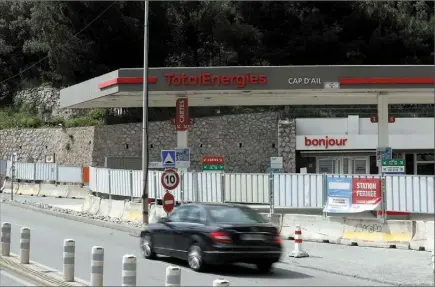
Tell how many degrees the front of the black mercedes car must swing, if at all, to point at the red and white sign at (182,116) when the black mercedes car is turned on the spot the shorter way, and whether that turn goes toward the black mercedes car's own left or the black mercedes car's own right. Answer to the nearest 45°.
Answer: approximately 45° to the black mercedes car's own right

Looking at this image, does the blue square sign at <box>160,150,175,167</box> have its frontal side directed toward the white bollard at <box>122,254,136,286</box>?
yes

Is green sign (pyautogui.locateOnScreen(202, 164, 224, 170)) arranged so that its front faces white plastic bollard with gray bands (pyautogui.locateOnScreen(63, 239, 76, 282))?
yes

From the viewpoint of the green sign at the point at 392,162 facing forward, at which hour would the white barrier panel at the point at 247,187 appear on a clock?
The white barrier panel is roughly at 2 o'clock from the green sign.

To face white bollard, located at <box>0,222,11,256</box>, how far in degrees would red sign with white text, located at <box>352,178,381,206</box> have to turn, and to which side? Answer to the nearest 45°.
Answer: approximately 45° to its right

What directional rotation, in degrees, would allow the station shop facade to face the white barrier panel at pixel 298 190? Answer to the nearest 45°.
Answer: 0° — it already faces it

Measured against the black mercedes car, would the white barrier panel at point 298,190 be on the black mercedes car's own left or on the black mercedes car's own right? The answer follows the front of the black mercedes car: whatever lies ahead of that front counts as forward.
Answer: on the black mercedes car's own right

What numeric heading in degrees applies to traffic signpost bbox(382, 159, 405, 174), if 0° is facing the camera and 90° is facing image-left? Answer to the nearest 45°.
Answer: approximately 0°

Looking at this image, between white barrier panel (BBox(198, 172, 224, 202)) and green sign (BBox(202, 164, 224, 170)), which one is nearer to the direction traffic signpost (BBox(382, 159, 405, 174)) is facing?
the white barrier panel

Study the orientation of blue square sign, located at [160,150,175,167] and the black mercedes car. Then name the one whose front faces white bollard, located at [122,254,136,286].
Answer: the blue square sign

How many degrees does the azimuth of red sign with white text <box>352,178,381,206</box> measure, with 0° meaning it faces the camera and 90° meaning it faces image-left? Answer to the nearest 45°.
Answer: approximately 0°

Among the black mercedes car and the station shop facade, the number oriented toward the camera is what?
1
